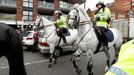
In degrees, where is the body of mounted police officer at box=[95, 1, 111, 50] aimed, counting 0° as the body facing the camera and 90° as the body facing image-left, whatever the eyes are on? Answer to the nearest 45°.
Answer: approximately 45°

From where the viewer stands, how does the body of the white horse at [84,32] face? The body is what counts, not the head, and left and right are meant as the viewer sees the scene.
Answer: facing the viewer and to the left of the viewer

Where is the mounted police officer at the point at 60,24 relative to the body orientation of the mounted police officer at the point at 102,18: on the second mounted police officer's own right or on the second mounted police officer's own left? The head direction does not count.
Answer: on the second mounted police officer's own right
